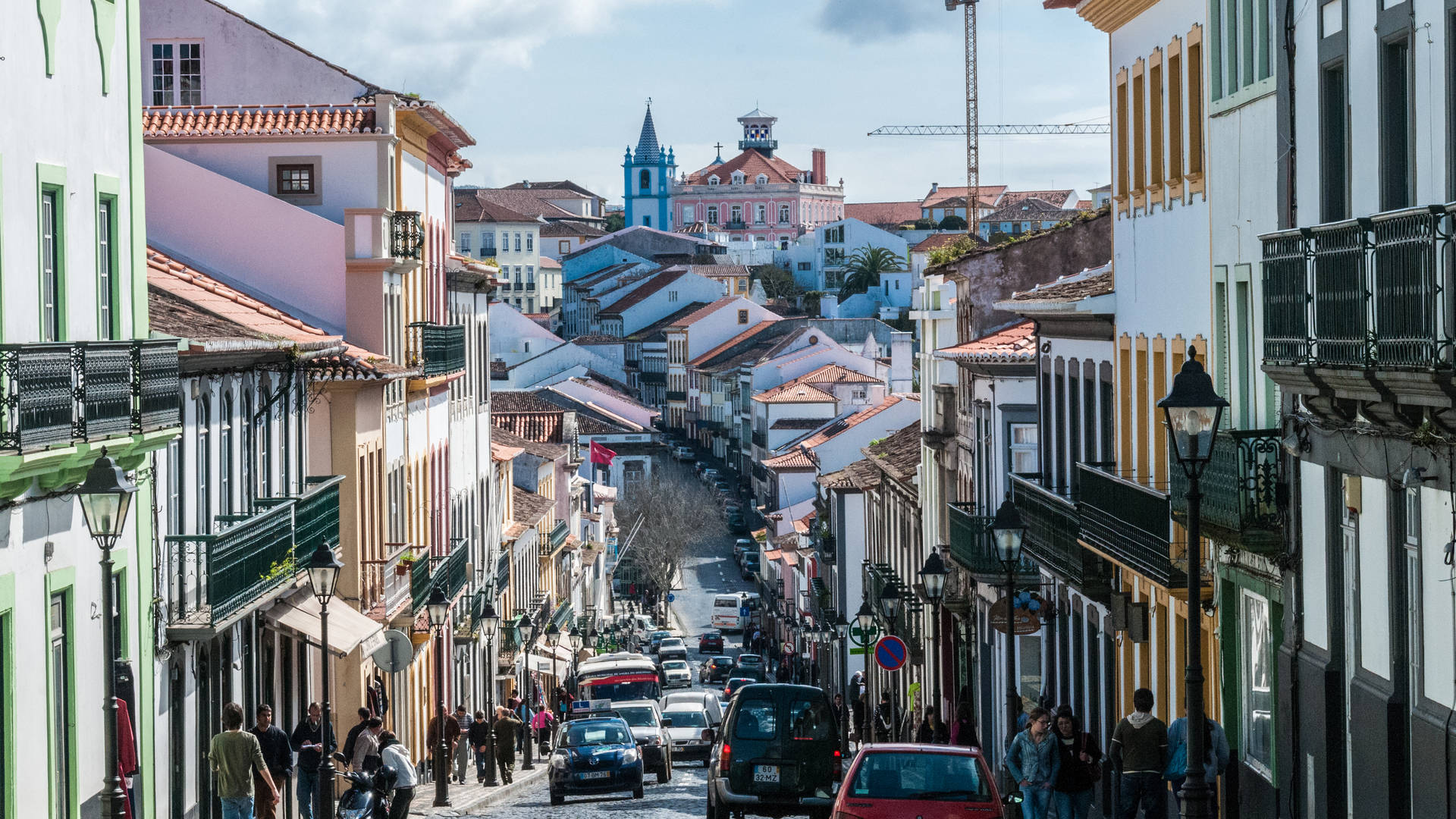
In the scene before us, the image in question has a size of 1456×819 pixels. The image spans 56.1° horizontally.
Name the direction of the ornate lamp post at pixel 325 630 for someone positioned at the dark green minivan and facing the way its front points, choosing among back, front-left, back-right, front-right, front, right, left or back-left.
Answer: left

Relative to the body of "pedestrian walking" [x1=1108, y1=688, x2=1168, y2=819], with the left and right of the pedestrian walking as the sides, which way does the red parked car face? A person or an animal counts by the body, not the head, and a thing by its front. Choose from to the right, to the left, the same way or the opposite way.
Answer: the same way

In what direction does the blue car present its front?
toward the camera

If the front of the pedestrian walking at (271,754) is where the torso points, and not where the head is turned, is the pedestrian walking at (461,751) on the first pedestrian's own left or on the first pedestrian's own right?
on the first pedestrian's own left

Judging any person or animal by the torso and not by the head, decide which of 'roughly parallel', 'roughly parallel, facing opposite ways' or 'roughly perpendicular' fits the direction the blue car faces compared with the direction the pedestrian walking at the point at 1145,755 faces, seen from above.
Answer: roughly parallel, facing opposite ways

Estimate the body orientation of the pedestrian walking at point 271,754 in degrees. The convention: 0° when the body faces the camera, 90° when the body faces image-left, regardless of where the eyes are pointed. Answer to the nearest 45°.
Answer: approximately 315°

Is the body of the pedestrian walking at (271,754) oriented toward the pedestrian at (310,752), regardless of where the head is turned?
no

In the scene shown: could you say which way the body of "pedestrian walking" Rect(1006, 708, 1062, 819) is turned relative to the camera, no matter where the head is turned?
toward the camera

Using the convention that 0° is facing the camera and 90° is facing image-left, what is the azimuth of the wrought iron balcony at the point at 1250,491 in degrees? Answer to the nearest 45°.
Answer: approximately 90°

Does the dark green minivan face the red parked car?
no

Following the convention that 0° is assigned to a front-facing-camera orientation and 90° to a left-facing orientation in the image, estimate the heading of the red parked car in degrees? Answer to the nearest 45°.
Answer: approximately 180°

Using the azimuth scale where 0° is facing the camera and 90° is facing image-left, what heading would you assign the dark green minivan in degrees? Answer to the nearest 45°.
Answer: approximately 180°

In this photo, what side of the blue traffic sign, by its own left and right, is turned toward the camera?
front
